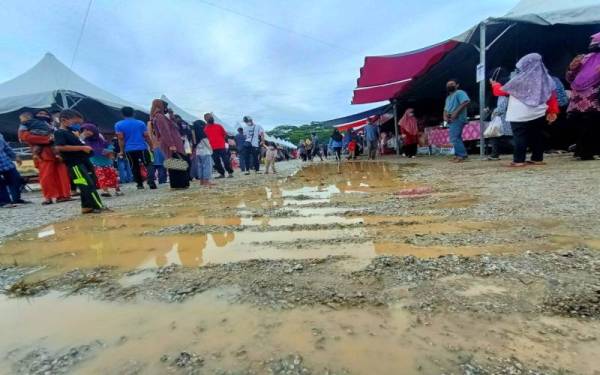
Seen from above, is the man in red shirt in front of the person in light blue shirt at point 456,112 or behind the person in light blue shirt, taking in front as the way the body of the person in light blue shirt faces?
in front

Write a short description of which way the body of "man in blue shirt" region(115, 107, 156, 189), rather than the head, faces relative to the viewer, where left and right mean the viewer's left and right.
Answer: facing away from the viewer

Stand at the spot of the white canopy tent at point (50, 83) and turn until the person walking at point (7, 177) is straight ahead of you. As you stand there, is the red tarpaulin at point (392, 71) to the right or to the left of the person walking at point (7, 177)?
left

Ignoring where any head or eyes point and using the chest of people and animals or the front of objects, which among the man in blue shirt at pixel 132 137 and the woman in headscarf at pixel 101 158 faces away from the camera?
the man in blue shirt

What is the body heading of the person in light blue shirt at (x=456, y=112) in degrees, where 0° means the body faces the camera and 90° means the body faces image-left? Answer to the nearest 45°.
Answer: approximately 45°

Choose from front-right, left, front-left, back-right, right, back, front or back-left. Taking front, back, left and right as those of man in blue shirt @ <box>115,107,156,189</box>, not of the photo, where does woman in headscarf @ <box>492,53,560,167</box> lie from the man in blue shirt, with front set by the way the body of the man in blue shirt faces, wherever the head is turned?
back-right

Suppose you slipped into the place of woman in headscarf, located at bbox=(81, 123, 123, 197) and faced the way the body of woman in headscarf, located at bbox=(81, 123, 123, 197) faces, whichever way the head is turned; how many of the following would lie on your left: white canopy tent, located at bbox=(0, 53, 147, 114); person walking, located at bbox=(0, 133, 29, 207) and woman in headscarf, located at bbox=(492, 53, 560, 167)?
1

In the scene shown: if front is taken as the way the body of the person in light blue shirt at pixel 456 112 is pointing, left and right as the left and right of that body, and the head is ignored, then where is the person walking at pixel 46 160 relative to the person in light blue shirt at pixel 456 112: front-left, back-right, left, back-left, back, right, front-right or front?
front

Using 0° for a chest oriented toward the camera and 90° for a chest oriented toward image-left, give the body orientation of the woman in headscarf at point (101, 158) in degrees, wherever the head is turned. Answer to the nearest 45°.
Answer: approximately 45°

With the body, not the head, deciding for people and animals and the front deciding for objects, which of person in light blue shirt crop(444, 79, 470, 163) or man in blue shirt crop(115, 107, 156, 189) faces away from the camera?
the man in blue shirt
